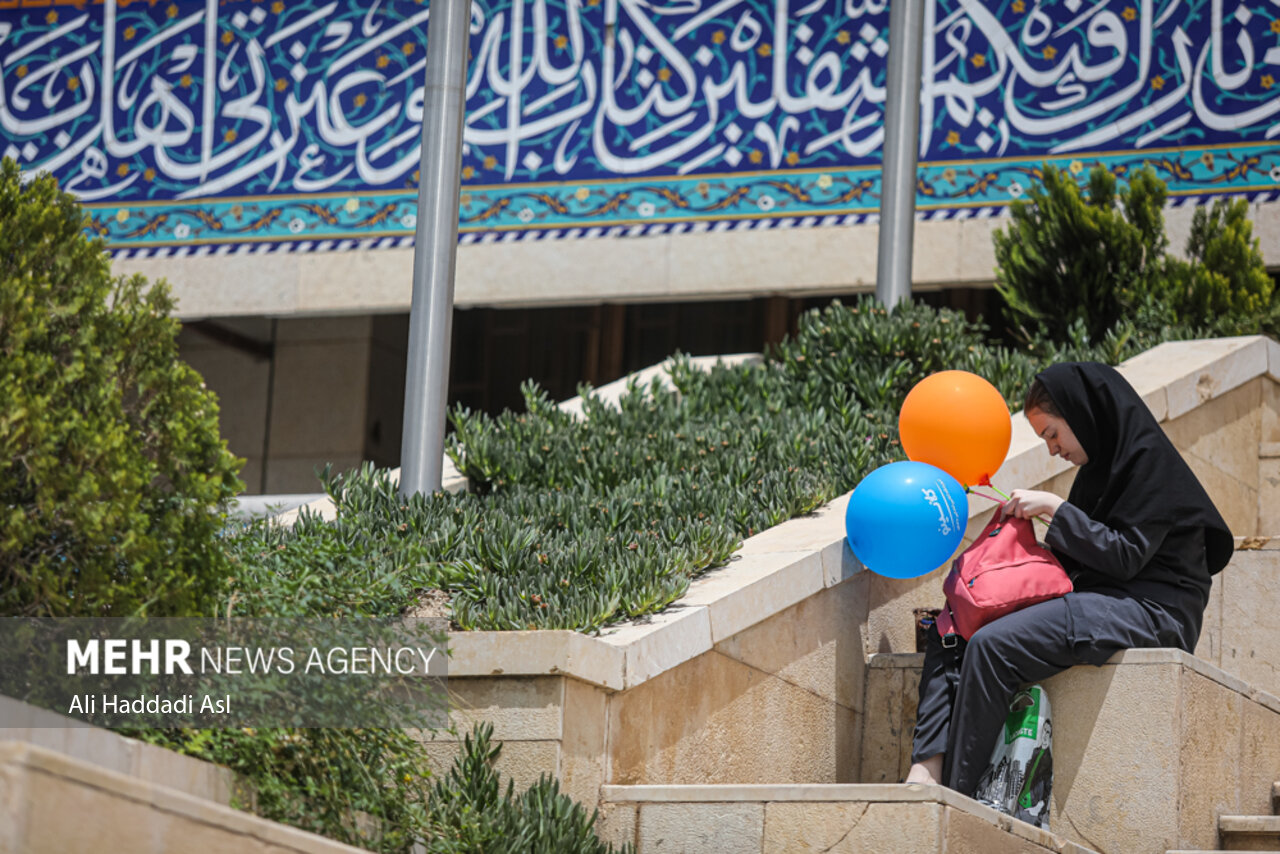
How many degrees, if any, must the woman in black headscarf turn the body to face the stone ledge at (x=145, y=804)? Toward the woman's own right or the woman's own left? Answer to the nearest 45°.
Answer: approximately 45° to the woman's own left

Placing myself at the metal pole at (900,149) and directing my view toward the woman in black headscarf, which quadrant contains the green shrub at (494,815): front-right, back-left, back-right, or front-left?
front-right

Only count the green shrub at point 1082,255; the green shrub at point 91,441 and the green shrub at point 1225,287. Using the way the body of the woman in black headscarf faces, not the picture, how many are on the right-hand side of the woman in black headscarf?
2

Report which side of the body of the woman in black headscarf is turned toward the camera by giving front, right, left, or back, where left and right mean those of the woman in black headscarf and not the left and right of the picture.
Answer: left

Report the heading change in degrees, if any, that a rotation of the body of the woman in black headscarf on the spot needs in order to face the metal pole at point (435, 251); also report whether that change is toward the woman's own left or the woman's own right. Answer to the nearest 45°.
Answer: approximately 45° to the woman's own right

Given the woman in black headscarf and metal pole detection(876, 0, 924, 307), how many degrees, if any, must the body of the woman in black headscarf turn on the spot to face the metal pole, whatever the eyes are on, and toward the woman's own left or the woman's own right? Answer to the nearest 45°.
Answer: approximately 90° to the woman's own right

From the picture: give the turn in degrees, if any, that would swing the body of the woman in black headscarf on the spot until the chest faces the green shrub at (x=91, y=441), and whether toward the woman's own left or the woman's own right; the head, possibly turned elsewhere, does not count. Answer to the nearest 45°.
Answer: approximately 45° to the woman's own left

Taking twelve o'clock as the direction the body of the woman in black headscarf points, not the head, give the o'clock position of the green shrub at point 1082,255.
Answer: The green shrub is roughly at 3 o'clock from the woman in black headscarf.

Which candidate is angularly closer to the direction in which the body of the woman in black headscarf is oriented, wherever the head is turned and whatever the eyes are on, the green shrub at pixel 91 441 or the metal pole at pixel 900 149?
the green shrub

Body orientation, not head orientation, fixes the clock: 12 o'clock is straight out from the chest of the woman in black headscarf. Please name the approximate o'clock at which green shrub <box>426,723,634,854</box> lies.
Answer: The green shrub is roughly at 11 o'clock from the woman in black headscarf.

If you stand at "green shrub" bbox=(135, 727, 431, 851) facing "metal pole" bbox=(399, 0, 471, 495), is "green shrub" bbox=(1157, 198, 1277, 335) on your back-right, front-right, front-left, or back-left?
front-right

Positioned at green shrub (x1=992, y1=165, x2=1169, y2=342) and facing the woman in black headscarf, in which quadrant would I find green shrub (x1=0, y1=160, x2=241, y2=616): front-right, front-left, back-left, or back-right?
front-right

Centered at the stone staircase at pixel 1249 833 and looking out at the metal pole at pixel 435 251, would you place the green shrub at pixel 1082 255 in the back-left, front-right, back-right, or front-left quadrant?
front-right
